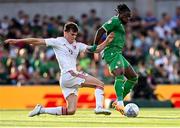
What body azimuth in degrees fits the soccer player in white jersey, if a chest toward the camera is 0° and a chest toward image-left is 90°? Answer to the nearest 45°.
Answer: approximately 315°

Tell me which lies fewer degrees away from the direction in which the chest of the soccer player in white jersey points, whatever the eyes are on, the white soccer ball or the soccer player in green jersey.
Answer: the white soccer ball

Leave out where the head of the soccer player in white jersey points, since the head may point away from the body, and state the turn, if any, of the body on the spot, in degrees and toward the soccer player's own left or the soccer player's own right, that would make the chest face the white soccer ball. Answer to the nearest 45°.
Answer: approximately 45° to the soccer player's own left

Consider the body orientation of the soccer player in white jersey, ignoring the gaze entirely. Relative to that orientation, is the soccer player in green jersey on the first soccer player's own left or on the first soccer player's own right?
on the first soccer player's own left
